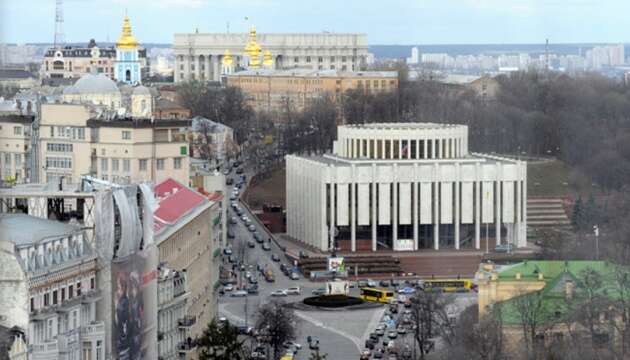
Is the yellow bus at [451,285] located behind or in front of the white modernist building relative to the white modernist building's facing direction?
in front

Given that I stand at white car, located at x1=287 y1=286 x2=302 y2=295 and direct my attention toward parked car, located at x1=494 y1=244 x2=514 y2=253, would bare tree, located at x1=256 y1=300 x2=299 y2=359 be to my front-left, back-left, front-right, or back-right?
back-right

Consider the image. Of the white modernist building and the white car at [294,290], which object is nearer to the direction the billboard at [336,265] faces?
the white car

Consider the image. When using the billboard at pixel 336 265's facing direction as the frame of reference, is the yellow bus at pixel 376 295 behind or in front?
in front

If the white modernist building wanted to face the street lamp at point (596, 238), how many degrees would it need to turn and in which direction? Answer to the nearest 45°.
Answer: approximately 45° to its left

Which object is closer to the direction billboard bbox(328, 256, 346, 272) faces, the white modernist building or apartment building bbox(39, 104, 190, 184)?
the apartment building

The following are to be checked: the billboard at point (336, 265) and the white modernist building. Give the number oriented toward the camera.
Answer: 2

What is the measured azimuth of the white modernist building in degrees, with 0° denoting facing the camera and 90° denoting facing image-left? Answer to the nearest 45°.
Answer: approximately 0°
